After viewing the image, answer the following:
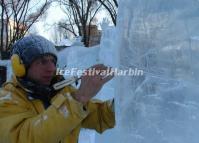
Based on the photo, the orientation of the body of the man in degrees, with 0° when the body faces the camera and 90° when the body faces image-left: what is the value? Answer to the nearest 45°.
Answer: approximately 315°

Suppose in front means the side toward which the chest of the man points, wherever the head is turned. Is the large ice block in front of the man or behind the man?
in front

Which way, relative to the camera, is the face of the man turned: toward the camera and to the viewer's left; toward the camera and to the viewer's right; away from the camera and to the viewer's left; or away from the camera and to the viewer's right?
toward the camera and to the viewer's right
